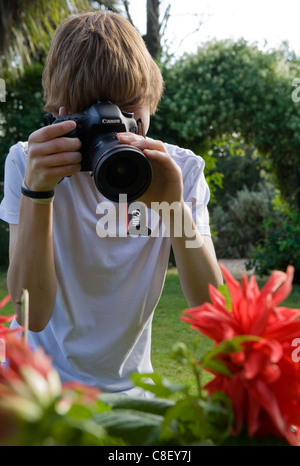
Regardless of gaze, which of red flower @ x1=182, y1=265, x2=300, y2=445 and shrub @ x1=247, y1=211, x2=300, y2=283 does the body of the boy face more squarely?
the red flower

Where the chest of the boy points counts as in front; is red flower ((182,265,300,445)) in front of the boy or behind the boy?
in front

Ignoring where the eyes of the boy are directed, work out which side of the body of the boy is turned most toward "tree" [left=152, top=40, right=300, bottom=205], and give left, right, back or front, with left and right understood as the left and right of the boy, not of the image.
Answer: back

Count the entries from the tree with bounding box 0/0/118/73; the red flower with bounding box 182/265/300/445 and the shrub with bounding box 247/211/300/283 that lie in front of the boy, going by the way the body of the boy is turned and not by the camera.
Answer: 1

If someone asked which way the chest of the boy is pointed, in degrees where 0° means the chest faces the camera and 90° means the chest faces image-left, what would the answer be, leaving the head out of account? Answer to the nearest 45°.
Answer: approximately 0°

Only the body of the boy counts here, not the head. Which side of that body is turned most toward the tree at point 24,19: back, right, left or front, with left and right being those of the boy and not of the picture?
back

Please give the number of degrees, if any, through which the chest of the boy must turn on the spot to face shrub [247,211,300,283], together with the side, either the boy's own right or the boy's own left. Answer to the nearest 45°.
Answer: approximately 135° to the boy's own left

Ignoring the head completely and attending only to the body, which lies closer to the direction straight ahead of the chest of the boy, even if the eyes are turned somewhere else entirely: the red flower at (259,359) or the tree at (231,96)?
the red flower

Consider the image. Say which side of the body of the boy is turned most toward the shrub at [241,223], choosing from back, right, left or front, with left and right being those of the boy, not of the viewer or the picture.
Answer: back

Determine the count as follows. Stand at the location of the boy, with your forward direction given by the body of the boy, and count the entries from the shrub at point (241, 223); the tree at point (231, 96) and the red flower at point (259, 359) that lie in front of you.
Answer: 1
